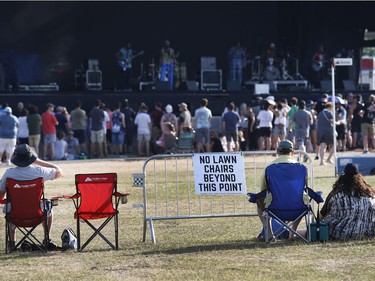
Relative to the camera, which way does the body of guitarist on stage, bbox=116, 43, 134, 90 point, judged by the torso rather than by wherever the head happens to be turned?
toward the camera

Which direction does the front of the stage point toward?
toward the camera

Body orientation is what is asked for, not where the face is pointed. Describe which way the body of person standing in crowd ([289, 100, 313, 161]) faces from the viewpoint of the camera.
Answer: away from the camera

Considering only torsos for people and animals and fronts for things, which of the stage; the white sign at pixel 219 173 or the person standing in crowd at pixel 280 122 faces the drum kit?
the person standing in crowd

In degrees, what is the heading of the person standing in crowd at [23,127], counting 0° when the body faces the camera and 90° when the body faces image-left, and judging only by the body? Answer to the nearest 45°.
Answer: approximately 180°

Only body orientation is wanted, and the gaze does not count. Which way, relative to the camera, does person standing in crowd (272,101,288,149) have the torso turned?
away from the camera

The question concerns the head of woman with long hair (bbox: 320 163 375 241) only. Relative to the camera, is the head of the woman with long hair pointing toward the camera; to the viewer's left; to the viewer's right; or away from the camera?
away from the camera

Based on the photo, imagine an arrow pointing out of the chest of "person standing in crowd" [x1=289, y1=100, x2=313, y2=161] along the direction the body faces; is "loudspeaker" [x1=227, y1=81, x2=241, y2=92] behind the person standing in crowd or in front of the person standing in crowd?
in front

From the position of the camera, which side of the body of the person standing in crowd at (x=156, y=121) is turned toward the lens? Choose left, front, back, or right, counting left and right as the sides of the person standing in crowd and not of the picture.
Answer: back

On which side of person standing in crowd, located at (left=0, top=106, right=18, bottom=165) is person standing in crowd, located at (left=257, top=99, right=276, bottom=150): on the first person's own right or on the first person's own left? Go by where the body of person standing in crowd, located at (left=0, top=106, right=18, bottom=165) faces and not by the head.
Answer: on the first person's own right

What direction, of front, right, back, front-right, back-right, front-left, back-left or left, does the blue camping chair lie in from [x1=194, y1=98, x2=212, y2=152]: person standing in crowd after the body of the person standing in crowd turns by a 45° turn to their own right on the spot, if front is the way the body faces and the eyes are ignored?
back-right

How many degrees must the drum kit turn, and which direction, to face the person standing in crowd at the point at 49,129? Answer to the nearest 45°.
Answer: approximately 45° to its right

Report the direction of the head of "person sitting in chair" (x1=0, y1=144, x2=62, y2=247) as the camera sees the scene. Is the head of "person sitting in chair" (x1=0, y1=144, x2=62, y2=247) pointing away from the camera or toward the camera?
away from the camera

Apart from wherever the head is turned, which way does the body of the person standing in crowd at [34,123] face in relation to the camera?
away from the camera

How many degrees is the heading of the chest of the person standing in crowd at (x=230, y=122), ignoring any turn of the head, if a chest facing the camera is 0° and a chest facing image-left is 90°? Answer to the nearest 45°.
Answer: approximately 180°

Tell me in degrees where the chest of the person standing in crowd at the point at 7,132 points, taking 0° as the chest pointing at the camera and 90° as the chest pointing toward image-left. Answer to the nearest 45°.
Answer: approximately 180°

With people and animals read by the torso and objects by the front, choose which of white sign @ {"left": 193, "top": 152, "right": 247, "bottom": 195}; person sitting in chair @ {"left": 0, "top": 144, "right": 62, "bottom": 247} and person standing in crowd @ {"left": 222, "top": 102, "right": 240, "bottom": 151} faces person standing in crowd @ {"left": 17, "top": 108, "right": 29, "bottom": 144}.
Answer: the person sitting in chair

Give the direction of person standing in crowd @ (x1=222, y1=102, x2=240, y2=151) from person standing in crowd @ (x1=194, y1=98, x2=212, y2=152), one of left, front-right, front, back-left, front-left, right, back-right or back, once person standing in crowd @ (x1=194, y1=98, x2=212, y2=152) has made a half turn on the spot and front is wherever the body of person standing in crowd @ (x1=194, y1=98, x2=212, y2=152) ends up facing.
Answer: left

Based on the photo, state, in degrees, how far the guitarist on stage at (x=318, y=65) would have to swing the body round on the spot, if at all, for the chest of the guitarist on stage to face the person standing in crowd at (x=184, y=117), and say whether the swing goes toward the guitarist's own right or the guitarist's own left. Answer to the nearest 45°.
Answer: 0° — they already face them

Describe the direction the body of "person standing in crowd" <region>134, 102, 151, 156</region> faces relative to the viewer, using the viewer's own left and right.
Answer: facing away from the viewer

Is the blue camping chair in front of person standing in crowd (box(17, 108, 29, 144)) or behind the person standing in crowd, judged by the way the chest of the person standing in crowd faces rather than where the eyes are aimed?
behind

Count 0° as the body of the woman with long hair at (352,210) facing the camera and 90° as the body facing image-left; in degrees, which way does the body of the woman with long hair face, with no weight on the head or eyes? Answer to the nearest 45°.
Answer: approximately 180°
